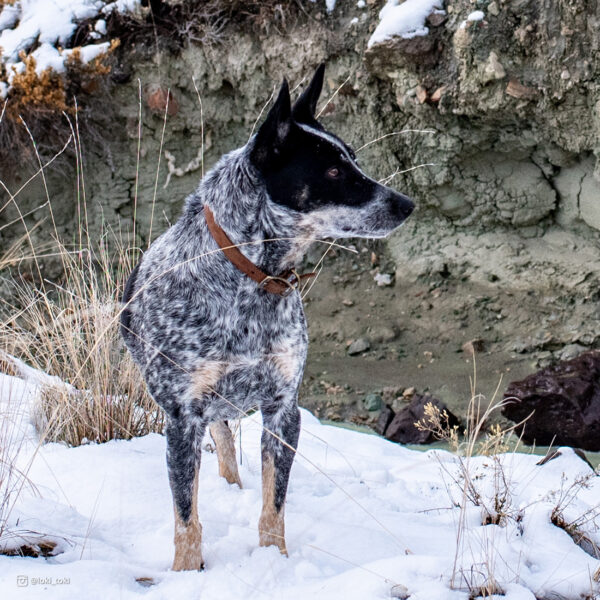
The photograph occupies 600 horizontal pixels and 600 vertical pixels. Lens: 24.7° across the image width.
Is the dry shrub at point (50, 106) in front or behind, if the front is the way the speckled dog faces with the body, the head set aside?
behind

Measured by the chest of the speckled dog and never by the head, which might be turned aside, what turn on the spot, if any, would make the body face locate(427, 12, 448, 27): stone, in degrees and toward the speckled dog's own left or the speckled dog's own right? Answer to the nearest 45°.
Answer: approximately 135° to the speckled dog's own left

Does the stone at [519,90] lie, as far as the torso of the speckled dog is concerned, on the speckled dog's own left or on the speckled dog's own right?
on the speckled dog's own left

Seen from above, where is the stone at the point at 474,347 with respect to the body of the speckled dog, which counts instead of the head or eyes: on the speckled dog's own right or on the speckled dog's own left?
on the speckled dog's own left

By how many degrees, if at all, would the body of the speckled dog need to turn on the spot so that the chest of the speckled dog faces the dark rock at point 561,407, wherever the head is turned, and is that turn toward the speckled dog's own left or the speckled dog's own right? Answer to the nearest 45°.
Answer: approximately 90° to the speckled dog's own left

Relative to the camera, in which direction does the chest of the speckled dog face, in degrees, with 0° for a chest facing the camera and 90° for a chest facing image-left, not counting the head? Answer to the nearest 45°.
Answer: approximately 315°

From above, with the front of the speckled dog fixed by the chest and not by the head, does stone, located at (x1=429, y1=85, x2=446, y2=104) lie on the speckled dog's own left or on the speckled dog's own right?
on the speckled dog's own left

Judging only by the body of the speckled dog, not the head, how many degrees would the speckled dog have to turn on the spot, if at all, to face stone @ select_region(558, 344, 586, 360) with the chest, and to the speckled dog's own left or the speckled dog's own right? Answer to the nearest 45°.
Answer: approximately 90° to the speckled dog's own left

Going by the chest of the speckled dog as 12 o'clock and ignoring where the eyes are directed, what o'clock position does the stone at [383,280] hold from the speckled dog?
The stone is roughly at 8 o'clock from the speckled dog.

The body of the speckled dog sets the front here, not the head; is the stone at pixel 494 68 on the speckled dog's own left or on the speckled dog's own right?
on the speckled dog's own left

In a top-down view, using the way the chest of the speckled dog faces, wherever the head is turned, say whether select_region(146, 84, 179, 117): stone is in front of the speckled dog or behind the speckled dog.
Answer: behind

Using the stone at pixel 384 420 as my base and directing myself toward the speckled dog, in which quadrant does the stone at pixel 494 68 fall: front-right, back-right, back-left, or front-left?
back-left
